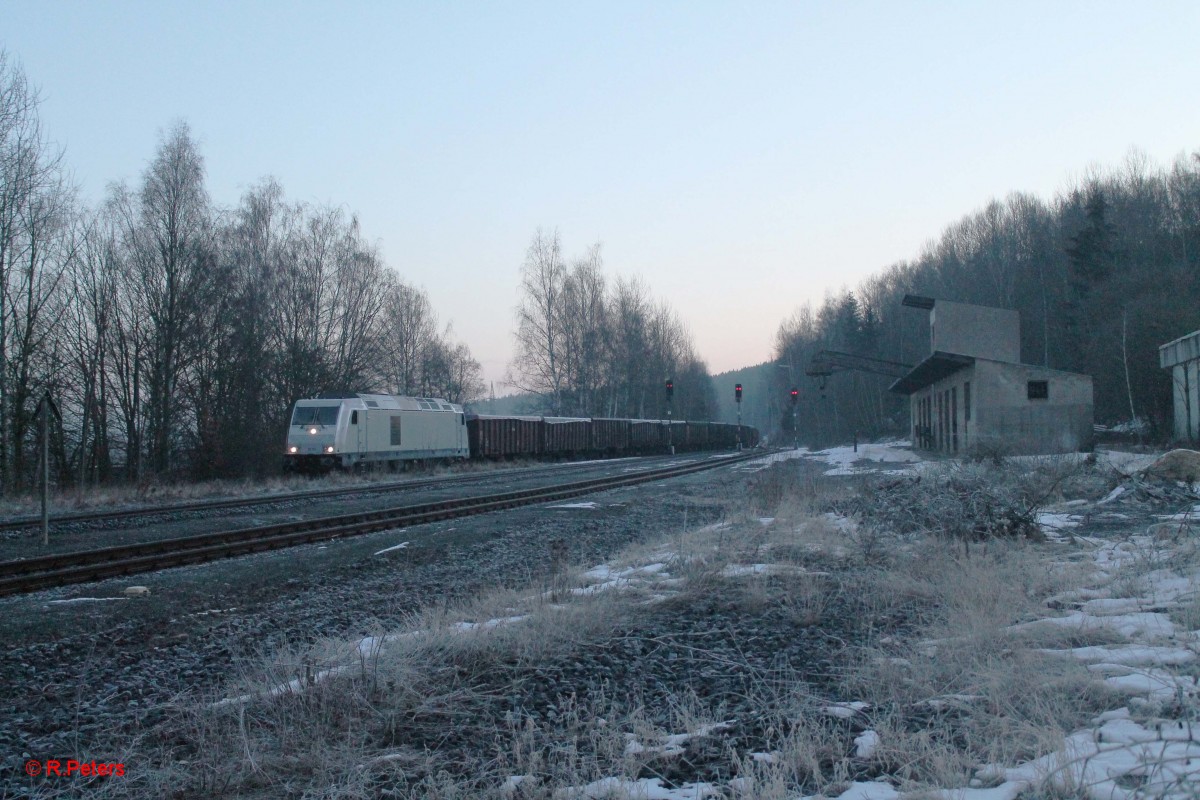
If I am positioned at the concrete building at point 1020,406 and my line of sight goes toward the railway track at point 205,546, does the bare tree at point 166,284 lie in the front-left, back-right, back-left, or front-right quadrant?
front-right

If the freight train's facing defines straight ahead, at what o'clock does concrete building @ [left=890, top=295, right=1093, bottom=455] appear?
The concrete building is roughly at 8 o'clock from the freight train.

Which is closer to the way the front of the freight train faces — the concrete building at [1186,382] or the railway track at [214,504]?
the railway track

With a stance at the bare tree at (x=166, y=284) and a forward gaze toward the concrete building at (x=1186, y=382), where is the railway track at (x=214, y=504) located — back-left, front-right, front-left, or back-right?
front-right

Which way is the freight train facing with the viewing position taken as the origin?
facing the viewer and to the left of the viewer

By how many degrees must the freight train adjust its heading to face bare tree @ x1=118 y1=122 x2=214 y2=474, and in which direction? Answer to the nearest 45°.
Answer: approximately 45° to its right

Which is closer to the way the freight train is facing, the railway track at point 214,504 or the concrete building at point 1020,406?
the railway track

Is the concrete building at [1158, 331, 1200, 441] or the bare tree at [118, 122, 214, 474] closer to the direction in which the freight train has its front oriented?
the bare tree

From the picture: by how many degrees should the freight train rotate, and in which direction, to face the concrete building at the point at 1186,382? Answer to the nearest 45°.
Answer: approximately 135° to its left
